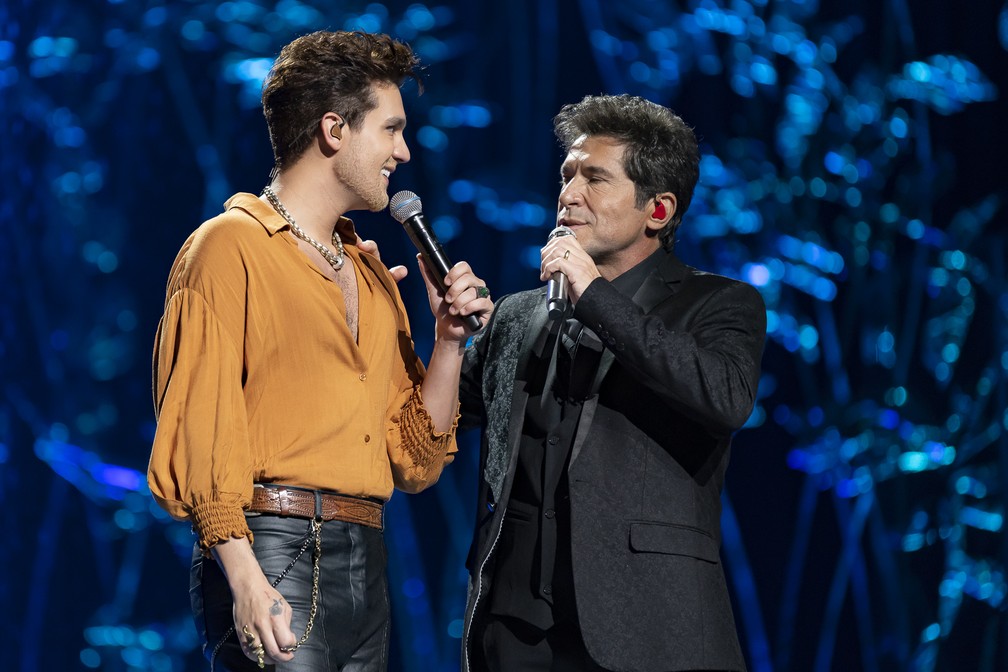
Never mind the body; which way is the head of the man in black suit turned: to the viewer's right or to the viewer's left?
to the viewer's left
